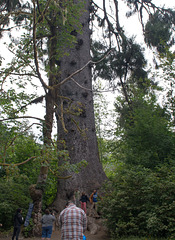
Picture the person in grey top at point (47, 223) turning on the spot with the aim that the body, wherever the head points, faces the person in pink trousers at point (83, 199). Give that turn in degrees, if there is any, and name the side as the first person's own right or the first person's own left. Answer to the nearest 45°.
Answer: approximately 45° to the first person's own right

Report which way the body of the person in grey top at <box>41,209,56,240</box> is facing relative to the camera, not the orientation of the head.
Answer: away from the camera

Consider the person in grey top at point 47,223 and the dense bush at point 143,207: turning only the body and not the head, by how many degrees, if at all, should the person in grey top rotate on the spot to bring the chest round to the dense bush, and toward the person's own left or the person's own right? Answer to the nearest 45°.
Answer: approximately 90° to the person's own right

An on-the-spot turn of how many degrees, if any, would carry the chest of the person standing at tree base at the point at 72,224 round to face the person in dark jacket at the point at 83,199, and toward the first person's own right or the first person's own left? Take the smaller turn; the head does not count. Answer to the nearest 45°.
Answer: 0° — they already face them

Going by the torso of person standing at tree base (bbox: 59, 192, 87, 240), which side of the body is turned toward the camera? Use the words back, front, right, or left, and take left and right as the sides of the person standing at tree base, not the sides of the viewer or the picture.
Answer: back

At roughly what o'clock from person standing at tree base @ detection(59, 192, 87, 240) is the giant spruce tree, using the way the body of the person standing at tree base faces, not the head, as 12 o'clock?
The giant spruce tree is roughly at 12 o'clock from the person standing at tree base.

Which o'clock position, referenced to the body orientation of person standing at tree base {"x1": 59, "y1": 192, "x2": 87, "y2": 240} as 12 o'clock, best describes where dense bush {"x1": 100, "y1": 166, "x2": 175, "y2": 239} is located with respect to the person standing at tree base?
The dense bush is roughly at 1 o'clock from the person standing at tree base.
